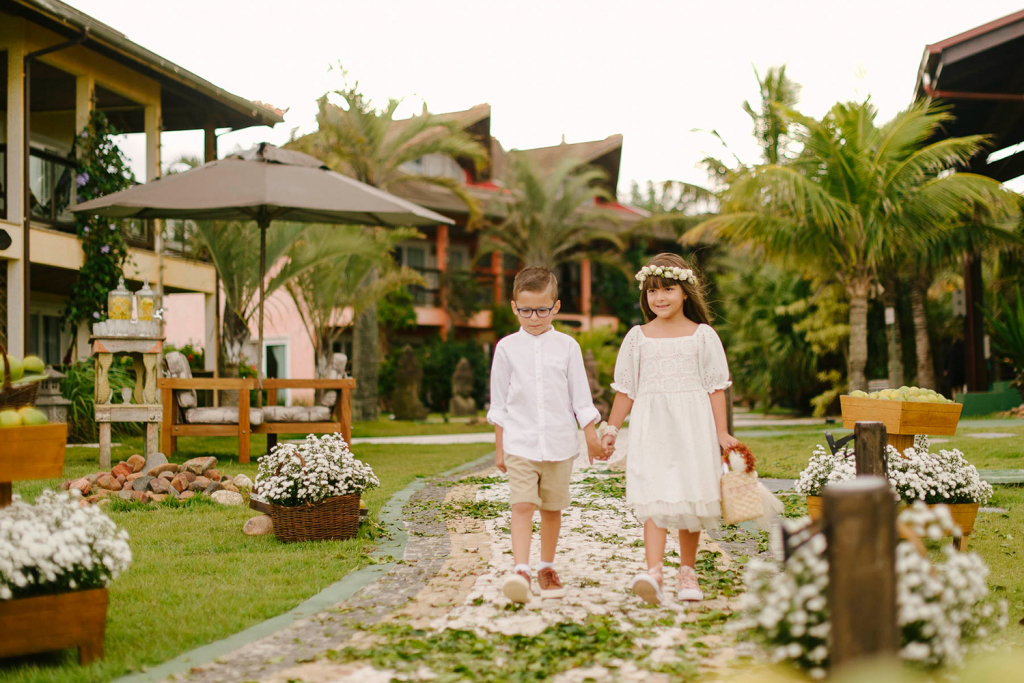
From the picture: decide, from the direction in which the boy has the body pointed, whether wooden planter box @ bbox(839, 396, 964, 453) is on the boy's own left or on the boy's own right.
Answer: on the boy's own left

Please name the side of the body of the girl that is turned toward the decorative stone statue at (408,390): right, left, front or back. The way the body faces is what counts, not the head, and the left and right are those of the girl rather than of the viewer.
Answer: back

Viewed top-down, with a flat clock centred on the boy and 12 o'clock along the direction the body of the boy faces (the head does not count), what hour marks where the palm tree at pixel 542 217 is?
The palm tree is roughly at 6 o'clock from the boy.

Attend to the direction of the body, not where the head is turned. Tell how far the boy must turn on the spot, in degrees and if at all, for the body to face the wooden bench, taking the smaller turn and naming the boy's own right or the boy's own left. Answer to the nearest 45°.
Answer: approximately 135° to the boy's own right

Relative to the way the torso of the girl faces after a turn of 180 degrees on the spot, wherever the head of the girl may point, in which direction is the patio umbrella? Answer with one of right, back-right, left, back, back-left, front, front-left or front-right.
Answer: front-left

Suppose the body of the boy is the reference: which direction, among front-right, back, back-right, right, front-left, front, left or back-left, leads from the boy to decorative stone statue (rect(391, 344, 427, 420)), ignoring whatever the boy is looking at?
back

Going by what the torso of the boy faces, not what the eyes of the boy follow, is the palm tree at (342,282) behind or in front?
behind

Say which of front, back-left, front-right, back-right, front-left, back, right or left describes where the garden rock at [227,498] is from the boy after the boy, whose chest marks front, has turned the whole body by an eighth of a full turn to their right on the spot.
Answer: right

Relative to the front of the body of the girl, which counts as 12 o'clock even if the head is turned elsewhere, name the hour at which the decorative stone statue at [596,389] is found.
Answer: The decorative stone statue is roughly at 6 o'clock from the girl.

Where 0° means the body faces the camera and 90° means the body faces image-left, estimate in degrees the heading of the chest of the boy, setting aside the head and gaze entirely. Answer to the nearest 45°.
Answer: approximately 0°

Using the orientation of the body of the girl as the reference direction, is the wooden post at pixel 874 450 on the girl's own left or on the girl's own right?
on the girl's own left
